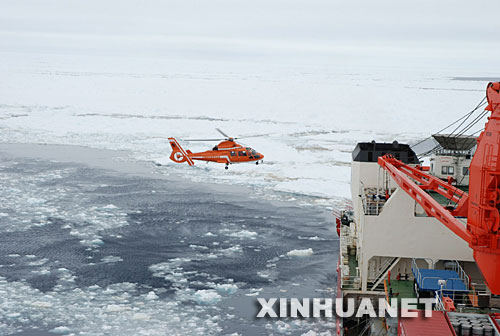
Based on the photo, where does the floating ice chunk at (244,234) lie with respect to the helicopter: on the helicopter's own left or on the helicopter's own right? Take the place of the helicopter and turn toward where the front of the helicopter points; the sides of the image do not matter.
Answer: on the helicopter's own right

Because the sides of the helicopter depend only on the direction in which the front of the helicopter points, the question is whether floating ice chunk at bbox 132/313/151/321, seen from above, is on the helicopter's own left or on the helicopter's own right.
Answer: on the helicopter's own right

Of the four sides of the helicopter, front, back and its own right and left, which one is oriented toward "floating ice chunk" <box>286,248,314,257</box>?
right

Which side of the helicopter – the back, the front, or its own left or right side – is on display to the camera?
right

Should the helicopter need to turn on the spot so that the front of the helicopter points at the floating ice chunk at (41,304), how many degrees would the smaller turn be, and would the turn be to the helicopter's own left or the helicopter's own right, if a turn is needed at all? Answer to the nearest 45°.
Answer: approximately 90° to the helicopter's own right

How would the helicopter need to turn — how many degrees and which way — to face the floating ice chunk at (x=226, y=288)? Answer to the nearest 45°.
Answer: approximately 90° to its right

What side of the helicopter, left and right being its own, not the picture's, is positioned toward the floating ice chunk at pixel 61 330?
right

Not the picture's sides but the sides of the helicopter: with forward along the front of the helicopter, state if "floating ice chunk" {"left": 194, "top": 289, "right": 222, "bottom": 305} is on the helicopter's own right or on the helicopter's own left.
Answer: on the helicopter's own right

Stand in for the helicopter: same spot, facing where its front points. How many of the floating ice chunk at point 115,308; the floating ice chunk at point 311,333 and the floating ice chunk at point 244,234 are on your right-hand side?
3

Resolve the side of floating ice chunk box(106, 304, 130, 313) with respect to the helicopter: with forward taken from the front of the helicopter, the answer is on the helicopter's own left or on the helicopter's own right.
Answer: on the helicopter's own right

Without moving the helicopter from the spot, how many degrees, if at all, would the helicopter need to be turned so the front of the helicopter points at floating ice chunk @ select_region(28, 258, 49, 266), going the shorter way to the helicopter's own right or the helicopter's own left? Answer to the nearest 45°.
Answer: approximately 135° to the helicopter's own right
